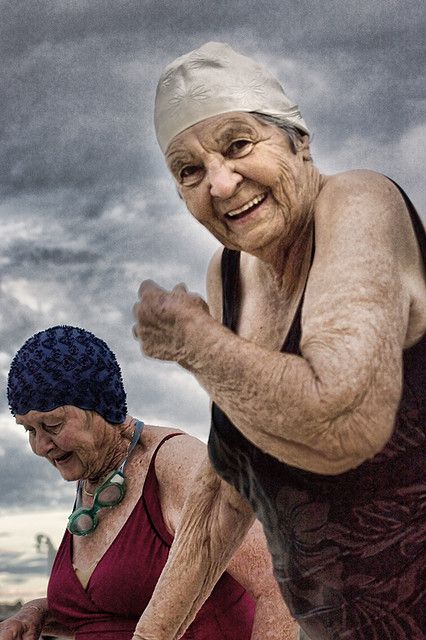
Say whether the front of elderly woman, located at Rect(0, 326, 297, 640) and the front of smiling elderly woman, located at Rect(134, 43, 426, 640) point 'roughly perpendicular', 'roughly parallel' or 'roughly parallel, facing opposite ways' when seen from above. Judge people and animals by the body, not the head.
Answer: roughly parallel

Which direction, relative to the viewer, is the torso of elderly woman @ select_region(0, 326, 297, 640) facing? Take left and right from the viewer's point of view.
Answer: facing the viewer and to the left of the viewer

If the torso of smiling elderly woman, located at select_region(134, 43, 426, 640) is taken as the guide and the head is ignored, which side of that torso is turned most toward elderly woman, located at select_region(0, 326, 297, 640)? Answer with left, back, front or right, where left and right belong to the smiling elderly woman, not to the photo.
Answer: right

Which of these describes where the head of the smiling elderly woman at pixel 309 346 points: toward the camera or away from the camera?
toward the camera

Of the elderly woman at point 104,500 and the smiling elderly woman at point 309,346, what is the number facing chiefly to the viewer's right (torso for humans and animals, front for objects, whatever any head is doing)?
0

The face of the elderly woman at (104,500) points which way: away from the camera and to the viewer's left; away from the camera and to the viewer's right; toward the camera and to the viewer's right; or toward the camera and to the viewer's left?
toward the camera and to the viewer's left

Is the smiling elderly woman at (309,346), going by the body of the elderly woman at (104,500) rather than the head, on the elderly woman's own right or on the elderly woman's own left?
on the elderly woman's own left
